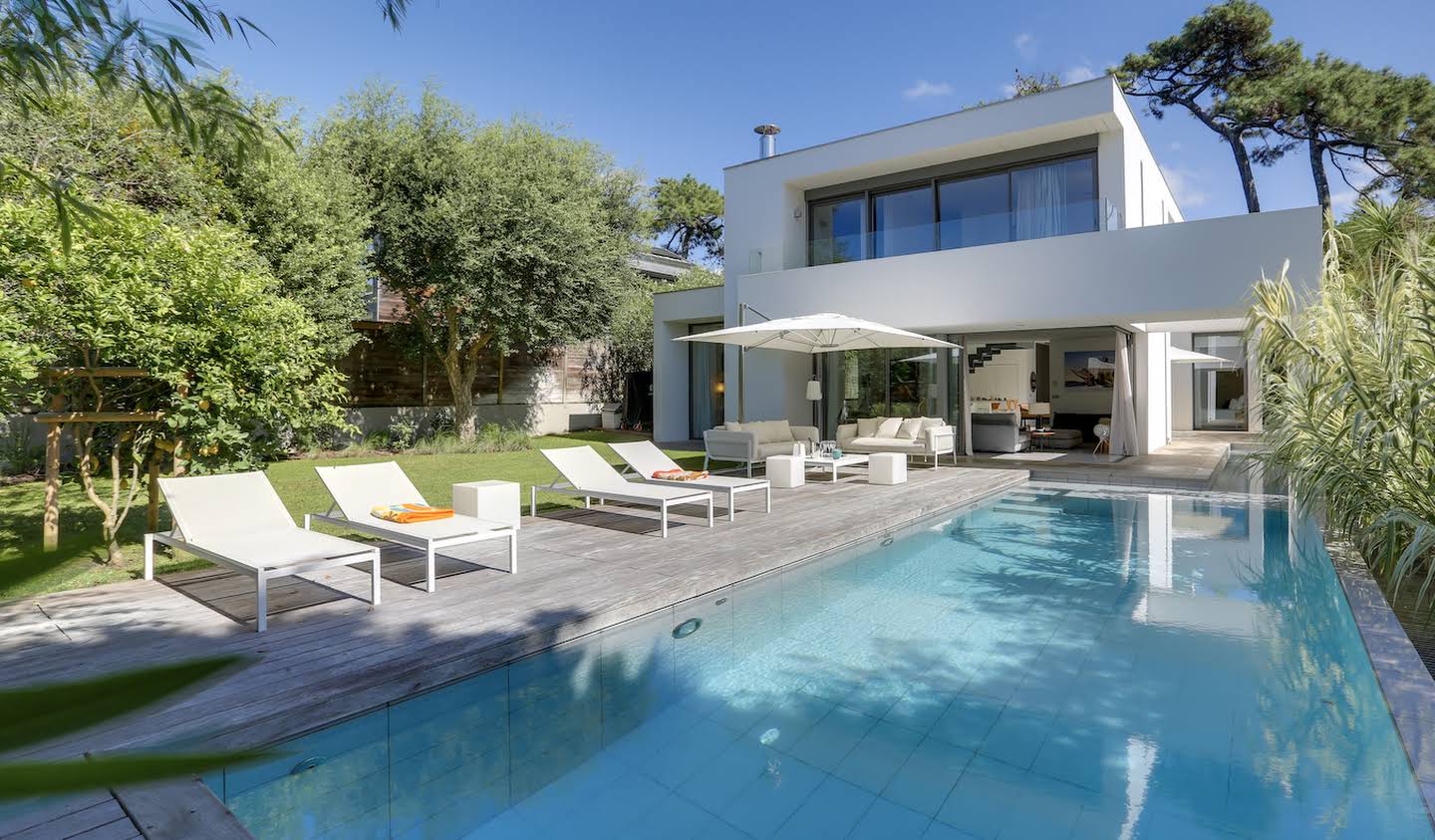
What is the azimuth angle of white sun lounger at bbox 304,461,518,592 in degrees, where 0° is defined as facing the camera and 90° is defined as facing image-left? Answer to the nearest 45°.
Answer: approximately 315°

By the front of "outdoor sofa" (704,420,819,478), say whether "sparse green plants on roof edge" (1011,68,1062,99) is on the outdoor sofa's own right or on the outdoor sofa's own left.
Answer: on the outdoor sofa's own left

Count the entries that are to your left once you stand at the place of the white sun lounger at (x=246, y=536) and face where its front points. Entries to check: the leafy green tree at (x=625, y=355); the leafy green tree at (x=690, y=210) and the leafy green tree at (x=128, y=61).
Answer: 2

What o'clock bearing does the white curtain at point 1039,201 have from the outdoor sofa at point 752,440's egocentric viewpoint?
The white curtain is roughly at 10 o'clock from the outdoor sofa.

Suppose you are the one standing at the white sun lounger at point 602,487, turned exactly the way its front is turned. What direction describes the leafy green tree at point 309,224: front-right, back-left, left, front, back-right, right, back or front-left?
back

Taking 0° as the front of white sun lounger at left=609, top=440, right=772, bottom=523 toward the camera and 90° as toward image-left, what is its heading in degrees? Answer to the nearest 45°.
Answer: approximately 315°

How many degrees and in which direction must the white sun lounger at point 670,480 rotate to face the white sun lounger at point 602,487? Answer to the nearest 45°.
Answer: approximately 90° to its right

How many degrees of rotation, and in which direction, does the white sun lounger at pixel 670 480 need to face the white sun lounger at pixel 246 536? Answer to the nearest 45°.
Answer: approximately 90° to its right

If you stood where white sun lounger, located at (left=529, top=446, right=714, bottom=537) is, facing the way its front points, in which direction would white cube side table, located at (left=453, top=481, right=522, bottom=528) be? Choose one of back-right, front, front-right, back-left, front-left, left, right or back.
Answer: right

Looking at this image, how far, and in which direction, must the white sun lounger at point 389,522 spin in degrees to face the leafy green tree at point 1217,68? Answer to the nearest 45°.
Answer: approximately 45° to its left

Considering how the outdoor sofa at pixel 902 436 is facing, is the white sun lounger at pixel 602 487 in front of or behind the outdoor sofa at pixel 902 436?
in front

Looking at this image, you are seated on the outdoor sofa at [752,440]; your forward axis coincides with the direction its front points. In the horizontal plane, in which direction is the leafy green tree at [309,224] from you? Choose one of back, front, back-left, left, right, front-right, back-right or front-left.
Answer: back-right

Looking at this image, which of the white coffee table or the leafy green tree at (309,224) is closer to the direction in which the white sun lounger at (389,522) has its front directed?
the white coffee table

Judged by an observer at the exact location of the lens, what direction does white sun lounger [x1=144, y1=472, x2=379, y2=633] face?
facing the viewer and to the right of the viewer

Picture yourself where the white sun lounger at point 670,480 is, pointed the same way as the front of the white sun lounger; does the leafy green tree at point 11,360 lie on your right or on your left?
on your right
